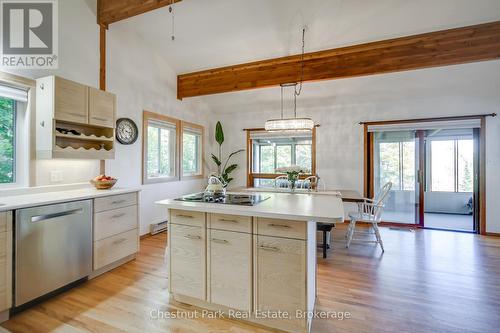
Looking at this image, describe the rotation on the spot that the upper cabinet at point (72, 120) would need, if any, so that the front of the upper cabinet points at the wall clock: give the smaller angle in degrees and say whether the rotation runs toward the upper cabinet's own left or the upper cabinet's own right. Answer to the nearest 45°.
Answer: approximately 90° to the upper cabinet's own left

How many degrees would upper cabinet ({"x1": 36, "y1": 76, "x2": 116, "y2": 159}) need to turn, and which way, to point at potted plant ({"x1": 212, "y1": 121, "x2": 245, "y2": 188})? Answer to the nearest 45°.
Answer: approximately 90° to its left

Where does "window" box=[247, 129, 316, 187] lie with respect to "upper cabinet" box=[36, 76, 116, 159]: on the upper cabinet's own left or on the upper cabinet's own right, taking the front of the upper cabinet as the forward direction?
on the upper cabinet's own left

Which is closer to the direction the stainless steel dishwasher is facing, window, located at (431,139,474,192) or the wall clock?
the window

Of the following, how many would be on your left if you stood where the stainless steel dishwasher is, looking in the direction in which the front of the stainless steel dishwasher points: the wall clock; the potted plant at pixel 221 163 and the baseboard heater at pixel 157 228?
3

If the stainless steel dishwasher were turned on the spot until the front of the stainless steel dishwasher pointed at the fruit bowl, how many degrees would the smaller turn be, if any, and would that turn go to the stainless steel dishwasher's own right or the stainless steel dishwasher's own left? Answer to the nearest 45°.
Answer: approximately 90° to the stainless steel dishwasher's own left
